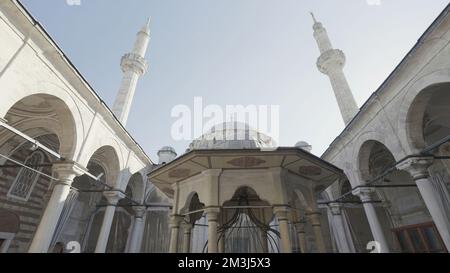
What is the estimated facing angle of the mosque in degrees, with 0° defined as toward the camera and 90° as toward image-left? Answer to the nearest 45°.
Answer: approximately 0°
